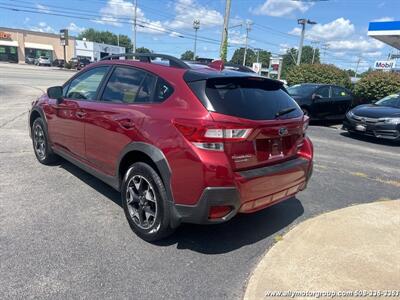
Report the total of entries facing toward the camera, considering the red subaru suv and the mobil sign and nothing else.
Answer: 1

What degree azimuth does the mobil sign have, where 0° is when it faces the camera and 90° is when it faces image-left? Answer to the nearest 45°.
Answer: approximately 0°

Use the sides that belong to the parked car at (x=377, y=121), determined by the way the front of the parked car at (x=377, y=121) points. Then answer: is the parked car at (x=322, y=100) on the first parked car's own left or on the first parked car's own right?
on the first parked car's own right

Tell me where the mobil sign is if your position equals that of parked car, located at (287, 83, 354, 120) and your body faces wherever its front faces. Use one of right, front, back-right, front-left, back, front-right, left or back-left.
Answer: back-right

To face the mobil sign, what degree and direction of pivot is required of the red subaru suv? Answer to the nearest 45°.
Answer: approximately 90° to its right

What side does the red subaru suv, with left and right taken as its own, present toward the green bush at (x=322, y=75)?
right

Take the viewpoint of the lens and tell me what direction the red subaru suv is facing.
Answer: facing away from the viewer and to the left of the viewer
